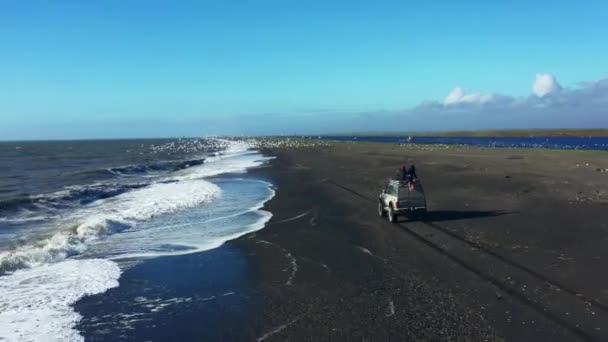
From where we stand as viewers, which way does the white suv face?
facing away from the viewer and to the left of the viewer
